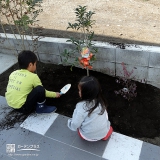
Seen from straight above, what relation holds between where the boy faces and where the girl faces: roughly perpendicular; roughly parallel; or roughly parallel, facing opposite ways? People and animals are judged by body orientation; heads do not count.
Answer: roughly perpendicular

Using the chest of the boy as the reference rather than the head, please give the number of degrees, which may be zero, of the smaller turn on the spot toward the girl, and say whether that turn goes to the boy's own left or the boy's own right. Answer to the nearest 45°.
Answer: approximately 90° to the boy's own right

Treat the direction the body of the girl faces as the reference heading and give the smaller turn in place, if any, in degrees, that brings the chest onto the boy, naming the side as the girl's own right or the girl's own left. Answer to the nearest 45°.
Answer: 0° — they already face them

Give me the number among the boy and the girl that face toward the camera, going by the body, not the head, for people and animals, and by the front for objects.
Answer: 0

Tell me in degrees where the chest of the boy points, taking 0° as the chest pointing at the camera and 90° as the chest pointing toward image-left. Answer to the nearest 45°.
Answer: approximately 225°

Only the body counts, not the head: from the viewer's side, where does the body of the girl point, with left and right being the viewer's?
facing away from the viewer and to the left of the viewer
